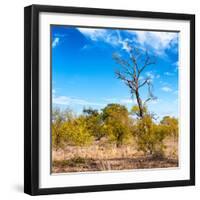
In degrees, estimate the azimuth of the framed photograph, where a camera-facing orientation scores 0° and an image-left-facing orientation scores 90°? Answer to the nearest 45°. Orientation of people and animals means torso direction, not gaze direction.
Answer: approximately 315°
